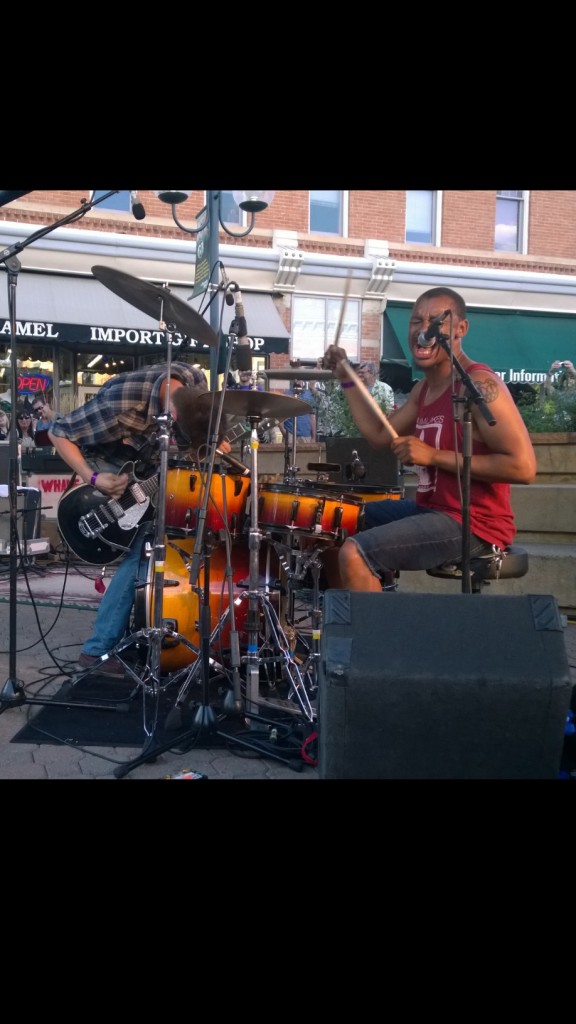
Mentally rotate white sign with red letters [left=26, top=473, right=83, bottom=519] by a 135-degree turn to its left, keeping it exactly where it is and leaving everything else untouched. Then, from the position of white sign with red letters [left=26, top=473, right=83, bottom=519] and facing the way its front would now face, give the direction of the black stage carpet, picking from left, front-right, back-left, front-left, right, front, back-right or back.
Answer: back-right

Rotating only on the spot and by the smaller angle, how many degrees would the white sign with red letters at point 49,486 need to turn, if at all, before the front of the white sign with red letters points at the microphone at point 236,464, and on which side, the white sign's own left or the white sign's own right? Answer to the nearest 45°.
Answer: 0° — it already faces it

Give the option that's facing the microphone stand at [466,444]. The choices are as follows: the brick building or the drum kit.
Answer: the brick building

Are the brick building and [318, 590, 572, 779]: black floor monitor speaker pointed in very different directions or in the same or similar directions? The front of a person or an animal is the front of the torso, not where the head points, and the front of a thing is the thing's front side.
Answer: very different directions

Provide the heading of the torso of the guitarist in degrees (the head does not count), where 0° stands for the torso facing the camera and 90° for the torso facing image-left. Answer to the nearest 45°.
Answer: approximately 315°

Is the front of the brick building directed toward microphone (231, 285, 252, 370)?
yes

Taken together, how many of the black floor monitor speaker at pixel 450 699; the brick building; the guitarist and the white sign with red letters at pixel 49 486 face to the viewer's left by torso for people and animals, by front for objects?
0

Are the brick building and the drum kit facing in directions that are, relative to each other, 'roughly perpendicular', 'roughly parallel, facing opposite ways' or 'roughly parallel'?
roughly perpendicular

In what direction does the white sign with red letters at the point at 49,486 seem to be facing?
toward the camera

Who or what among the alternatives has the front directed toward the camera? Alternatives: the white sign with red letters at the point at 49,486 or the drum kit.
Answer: the white sign with red letters

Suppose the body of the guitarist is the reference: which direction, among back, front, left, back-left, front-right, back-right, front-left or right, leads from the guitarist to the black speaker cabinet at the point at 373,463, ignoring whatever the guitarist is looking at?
left

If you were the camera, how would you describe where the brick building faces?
facing the viewer

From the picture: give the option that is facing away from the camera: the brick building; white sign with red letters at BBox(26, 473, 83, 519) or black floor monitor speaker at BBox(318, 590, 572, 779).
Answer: the black floor monitor speaker

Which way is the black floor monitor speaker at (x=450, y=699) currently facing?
away from the camera

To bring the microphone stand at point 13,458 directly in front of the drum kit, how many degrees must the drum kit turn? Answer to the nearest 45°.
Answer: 0° — it already faces it

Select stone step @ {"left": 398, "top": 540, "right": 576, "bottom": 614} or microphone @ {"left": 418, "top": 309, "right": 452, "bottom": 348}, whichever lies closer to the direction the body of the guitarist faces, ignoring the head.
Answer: the microphone
